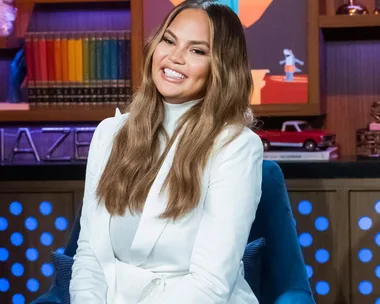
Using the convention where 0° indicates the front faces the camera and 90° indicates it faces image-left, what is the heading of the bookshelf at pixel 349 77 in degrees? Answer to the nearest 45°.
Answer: approximately 0°

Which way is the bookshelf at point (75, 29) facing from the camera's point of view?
toward the camera

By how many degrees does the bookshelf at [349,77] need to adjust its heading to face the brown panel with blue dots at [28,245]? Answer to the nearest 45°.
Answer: approximately 45° to its right

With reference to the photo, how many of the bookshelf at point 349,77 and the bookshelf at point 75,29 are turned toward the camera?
2

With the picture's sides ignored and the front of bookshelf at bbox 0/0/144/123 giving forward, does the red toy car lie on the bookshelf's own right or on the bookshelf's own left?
on the bookshelf's own left

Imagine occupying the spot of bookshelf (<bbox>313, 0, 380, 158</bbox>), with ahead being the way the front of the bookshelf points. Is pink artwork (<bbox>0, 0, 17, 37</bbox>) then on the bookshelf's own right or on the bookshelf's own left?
on the bookshelf's own right

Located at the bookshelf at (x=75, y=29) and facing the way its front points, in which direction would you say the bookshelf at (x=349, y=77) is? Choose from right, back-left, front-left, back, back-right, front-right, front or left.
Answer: left

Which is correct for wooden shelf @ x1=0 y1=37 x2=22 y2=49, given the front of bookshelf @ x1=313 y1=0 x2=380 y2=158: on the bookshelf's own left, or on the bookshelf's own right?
on the bookshelf's own right

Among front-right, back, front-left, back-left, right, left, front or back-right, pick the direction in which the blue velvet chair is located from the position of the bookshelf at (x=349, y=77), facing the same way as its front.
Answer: front

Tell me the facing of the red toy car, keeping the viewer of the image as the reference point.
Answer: facing the viewer and to the right of the viewer
